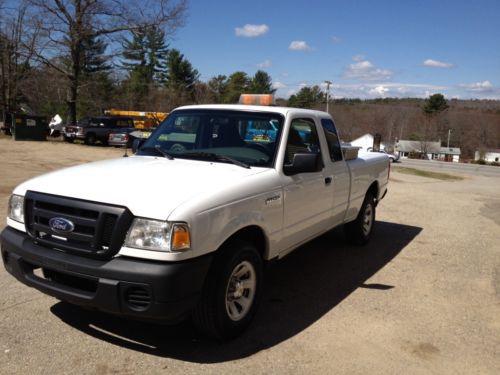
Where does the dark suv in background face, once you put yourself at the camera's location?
facing the viewer and to the left of the viewer

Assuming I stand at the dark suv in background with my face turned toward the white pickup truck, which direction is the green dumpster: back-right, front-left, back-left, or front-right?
back-right

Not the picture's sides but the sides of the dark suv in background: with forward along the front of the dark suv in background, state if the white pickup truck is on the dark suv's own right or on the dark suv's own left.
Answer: on the dark suv's own left

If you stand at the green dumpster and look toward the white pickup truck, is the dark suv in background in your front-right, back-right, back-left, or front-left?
front-left

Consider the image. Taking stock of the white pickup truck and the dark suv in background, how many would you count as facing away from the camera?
0

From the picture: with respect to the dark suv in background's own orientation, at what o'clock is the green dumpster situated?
The green dumpster is roughly at 2 o'clock from the dark suv in background.

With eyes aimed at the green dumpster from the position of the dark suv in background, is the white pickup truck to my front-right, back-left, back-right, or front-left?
back-left

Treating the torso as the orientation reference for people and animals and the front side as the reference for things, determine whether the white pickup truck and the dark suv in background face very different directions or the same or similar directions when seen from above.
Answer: same or similar directions

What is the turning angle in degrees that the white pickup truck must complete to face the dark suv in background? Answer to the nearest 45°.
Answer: approximately 135° to its right

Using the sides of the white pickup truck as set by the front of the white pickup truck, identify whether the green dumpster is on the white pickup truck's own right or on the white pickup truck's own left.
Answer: on the white pickup truck's own right
